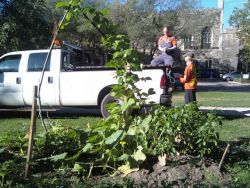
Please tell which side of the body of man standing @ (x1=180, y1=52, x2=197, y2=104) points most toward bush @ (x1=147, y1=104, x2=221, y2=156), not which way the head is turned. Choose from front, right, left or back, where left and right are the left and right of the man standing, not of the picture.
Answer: left

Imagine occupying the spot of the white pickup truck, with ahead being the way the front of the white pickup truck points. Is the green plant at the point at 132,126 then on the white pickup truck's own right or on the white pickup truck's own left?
on the white pickup truck's own left

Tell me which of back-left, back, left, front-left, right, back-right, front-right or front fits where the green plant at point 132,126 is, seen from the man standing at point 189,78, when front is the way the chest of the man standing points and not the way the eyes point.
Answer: left

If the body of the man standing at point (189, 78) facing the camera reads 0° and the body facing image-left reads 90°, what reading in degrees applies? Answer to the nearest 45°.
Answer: approximately 90°

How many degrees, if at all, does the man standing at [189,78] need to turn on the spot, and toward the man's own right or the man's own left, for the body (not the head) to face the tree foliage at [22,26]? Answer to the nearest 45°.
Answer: approximately 45° to the man's own right

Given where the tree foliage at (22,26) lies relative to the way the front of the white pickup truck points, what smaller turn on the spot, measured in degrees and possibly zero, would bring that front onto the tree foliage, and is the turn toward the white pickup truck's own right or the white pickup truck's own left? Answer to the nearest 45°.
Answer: approximately 90° to the white pickup truck's own right

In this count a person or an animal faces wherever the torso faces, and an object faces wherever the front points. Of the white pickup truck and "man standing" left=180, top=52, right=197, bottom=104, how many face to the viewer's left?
2

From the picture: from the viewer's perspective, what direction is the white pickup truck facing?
to the viewer's left

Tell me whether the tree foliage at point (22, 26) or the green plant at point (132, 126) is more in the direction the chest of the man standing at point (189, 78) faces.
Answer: the tree foliage

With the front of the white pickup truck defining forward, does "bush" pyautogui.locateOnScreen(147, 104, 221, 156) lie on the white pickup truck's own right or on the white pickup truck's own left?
on the white pickup truck's own left

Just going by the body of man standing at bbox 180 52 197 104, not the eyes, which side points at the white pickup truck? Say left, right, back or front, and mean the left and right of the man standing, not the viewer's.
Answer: front

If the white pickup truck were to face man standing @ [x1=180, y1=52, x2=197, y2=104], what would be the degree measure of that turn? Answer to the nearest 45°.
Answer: approximately 180°
